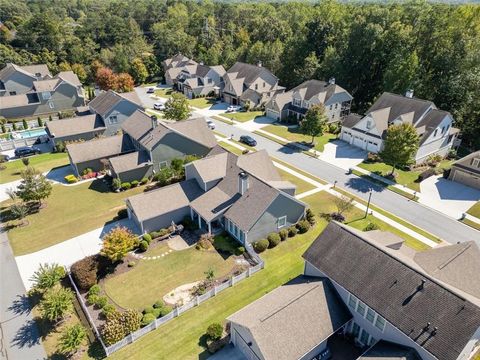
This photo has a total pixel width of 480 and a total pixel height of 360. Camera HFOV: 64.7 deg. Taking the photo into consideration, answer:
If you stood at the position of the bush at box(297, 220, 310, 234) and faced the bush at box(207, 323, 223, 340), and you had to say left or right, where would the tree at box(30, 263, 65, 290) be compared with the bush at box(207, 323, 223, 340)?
right

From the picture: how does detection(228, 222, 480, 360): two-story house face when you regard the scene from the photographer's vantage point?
facing away from the viewer and to the right of the viewer

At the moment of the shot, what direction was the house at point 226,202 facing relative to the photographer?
facing away from the viewer and to the right of the viewer

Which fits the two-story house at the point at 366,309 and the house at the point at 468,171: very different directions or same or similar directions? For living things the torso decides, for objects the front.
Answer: very different directions

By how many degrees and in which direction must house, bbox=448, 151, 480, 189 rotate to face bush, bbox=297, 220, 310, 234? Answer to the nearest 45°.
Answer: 0° — it already faces it

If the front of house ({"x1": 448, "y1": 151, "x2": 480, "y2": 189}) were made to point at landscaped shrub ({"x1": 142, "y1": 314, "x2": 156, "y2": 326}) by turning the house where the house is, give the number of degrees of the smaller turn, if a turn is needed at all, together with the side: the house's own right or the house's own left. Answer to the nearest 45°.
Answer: approximately 45° to the house's own left

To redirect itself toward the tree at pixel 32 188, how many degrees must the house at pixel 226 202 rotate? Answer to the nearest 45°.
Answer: approximately 135° to its left

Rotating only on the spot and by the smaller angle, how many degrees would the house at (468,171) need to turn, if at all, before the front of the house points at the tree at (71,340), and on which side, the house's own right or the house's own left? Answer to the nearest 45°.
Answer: approximately 45° to the house's own left

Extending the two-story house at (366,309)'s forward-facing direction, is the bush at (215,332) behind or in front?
behind
